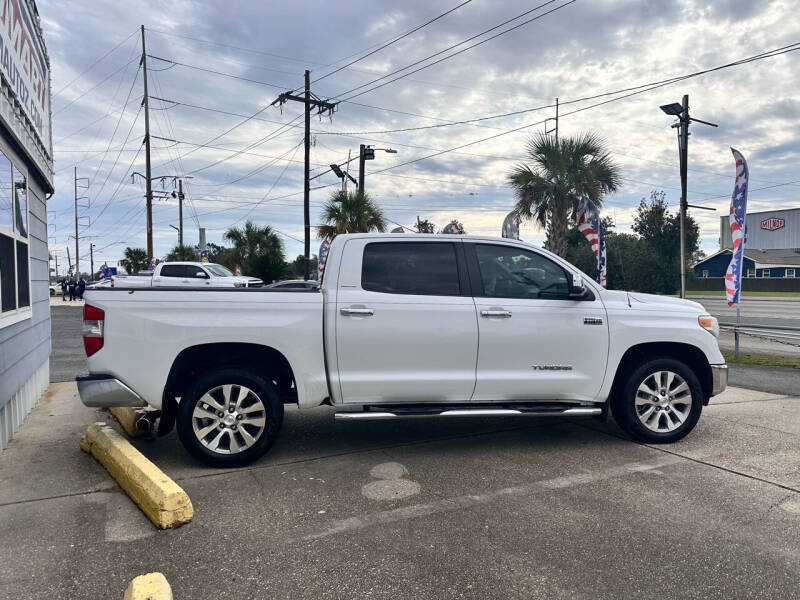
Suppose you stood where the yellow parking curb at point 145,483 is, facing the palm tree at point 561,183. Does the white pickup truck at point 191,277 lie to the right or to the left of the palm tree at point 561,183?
left

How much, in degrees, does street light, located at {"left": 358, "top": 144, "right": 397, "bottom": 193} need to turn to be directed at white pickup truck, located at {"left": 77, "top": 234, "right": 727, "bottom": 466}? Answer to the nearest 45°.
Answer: approximately 90° to its right

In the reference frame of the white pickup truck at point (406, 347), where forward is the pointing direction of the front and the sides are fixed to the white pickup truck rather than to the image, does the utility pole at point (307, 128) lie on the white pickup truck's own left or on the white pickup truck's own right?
on the white pickup truck's own left

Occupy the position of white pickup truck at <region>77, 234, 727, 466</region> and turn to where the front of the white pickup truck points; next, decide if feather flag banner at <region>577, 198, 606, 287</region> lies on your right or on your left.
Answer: on your left

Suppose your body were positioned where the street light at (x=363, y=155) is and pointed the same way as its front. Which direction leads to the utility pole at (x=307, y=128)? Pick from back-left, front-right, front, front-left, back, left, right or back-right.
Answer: back

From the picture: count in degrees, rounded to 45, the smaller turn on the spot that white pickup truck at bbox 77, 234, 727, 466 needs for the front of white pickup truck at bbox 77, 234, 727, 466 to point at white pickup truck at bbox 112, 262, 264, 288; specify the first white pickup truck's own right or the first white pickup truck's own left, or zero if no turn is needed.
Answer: approximately 135° to the first white pickup truck's own left

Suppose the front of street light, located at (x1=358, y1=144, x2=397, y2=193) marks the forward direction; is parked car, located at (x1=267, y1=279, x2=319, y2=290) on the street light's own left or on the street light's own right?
on the street light's own right

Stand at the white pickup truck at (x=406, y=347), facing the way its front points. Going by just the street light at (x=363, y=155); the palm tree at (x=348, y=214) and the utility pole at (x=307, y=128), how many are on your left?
3

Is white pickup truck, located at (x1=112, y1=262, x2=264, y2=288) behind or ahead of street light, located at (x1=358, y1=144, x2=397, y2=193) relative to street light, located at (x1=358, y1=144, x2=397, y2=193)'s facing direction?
behind

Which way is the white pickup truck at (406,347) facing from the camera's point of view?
to the viewer's right

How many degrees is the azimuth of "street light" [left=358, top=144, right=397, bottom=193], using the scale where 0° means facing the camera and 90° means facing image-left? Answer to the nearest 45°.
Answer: approximately 270°

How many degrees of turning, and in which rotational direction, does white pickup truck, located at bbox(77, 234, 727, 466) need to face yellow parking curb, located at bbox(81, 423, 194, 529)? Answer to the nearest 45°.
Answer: approximately 135° to its right
